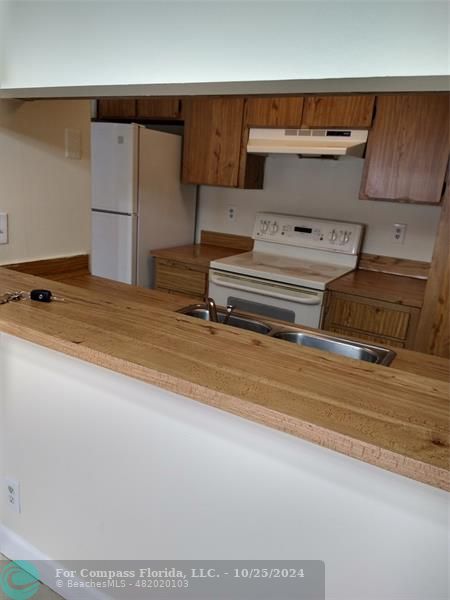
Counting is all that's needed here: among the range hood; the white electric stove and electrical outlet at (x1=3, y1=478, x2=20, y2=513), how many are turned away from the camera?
0

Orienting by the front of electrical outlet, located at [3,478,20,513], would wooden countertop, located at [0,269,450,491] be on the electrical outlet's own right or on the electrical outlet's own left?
on the electrical outlet's own left

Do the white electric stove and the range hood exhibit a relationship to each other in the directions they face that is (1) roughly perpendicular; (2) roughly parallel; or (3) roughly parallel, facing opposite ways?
roughly parallel

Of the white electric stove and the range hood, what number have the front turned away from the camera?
0

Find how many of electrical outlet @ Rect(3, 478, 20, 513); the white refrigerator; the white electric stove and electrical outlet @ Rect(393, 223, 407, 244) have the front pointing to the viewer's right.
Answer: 0

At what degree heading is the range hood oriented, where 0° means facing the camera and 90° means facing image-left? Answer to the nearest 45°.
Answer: approximately 45°

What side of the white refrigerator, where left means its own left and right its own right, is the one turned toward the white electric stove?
left

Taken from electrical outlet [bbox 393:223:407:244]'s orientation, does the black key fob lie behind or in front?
in front

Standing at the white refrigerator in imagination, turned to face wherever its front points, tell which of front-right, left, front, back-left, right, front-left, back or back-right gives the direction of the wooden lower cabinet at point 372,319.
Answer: left

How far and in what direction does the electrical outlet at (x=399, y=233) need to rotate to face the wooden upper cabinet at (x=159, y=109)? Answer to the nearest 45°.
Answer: approximately 45° to its right

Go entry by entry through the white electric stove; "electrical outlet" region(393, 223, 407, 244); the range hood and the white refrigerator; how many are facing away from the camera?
0

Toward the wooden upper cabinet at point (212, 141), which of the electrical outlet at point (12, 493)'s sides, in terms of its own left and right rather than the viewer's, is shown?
back

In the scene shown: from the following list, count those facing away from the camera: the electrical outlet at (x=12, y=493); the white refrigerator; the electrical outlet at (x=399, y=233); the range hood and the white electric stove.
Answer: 0

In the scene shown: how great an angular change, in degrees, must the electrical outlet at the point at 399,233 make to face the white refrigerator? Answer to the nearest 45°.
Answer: approximately 45° to its right

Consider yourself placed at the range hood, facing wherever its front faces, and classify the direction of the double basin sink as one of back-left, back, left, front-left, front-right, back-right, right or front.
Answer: front-left

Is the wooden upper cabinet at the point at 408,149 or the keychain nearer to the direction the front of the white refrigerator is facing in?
the keychain

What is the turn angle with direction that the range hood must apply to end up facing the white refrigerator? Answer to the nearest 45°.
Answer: approximately 45° to its right

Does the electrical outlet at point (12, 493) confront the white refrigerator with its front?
no

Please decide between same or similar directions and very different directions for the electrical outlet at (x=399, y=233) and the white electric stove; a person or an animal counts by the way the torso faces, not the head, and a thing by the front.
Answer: same or similar directions
